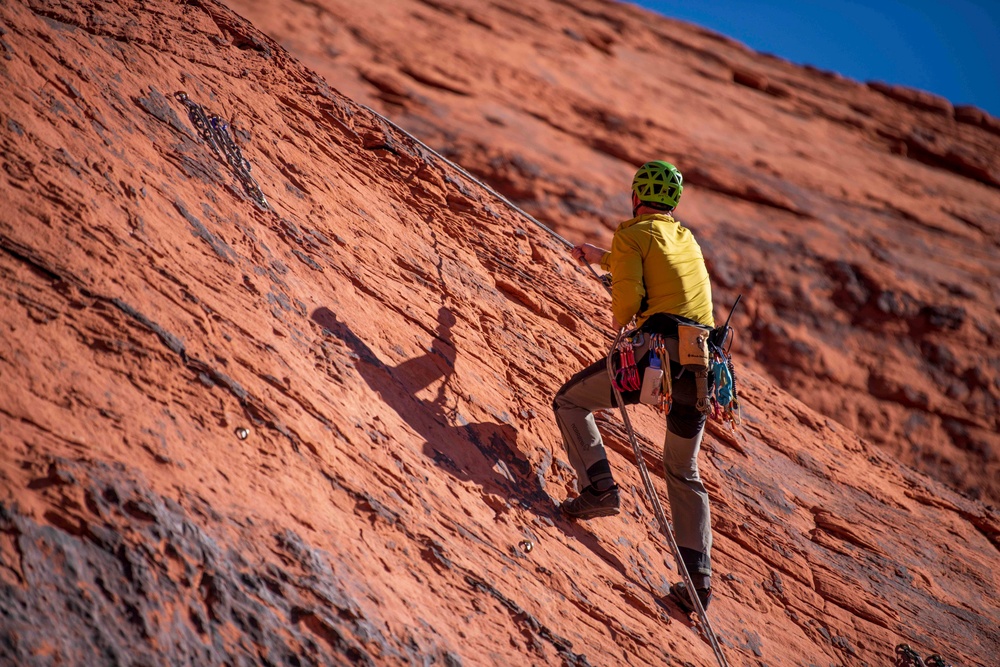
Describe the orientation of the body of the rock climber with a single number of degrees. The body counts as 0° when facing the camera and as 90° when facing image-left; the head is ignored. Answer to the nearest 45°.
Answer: approximately 135°

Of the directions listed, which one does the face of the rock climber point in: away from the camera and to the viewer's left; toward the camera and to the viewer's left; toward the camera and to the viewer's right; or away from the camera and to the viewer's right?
away from the camera and to the viewer's left

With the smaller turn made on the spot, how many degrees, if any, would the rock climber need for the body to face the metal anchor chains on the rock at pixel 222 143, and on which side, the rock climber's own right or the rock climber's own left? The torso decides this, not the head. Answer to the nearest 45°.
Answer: approximately 45° to the rock climber's own left
